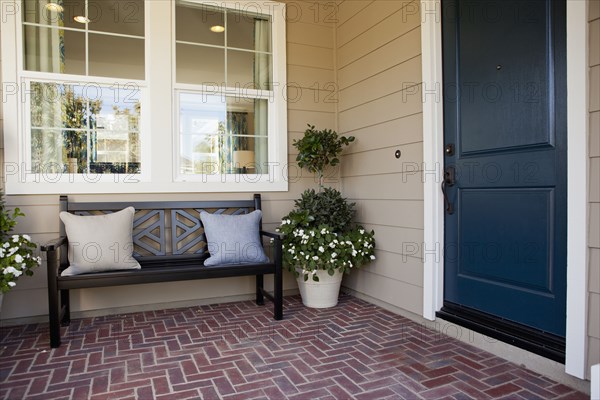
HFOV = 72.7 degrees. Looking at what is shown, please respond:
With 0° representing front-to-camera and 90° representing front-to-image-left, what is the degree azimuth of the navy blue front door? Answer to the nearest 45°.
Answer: approximately 45°

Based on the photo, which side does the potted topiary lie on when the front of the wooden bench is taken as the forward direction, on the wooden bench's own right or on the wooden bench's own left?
on the wooden bench's own left

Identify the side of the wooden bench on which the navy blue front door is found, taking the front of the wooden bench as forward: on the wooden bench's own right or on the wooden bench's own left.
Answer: on the wooden bench's own left

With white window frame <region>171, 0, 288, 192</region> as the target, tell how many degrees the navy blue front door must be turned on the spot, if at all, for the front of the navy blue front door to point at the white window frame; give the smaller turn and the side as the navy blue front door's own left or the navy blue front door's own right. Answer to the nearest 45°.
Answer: approximately 45° to the navy blue front door's own right

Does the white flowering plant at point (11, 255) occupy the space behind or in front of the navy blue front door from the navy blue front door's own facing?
in front

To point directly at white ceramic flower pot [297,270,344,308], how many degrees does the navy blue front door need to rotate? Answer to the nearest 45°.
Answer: approximately 45° to its right

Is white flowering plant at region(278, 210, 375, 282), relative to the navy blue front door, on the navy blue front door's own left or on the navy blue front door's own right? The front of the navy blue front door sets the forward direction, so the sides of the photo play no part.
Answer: on the navy blue front door's own right

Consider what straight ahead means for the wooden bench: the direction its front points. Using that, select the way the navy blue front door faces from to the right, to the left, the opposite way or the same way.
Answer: to the right

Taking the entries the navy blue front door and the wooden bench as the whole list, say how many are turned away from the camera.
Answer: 0

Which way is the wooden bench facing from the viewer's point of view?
toward the camera
